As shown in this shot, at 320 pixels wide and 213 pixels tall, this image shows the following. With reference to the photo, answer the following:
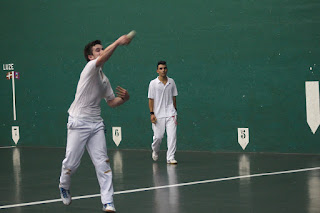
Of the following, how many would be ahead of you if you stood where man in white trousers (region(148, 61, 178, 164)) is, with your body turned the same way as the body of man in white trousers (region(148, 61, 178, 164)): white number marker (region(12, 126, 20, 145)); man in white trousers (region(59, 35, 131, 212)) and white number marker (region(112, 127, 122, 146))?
1

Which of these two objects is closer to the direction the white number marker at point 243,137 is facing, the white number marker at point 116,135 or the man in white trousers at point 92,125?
the man in white trousers

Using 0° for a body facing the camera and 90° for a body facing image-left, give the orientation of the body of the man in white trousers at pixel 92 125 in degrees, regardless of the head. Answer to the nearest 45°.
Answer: approximately 315°

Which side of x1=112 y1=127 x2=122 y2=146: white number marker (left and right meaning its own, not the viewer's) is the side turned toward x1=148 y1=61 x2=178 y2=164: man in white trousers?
front

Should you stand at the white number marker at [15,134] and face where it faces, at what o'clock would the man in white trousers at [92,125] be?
The man in white trousers is roughly at 12 o'clock from the white number marker.

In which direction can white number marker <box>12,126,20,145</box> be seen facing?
toward the camera

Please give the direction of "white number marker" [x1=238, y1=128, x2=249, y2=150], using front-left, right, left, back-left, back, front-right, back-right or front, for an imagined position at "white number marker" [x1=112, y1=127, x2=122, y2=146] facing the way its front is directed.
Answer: front-left

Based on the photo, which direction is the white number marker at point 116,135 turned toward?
toward the camera

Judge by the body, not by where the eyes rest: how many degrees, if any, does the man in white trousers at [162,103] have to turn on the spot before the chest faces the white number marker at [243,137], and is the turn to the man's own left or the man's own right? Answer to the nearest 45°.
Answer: approximately 135° to the man's own left
